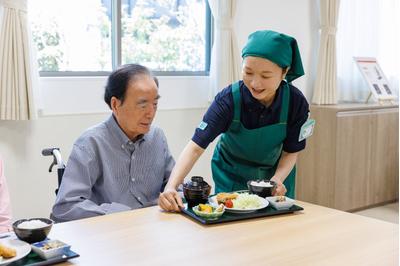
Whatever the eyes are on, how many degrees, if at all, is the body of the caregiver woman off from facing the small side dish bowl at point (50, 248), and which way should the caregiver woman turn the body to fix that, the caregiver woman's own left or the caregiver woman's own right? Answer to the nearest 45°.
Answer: approximately 45° to the caregiver woman's own right

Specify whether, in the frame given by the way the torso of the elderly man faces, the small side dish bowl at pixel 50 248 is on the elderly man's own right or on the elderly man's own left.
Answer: on the elderly man's own right

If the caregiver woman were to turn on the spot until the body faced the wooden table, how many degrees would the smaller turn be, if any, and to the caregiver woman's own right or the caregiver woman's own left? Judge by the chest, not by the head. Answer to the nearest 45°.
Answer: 0° — they already face it

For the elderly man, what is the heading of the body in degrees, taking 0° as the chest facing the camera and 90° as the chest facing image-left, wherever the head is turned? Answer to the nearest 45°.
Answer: approximately 315°

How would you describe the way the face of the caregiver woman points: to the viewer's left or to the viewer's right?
to the viewer's left

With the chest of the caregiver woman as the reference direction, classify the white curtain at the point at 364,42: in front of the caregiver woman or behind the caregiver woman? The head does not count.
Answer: behind
